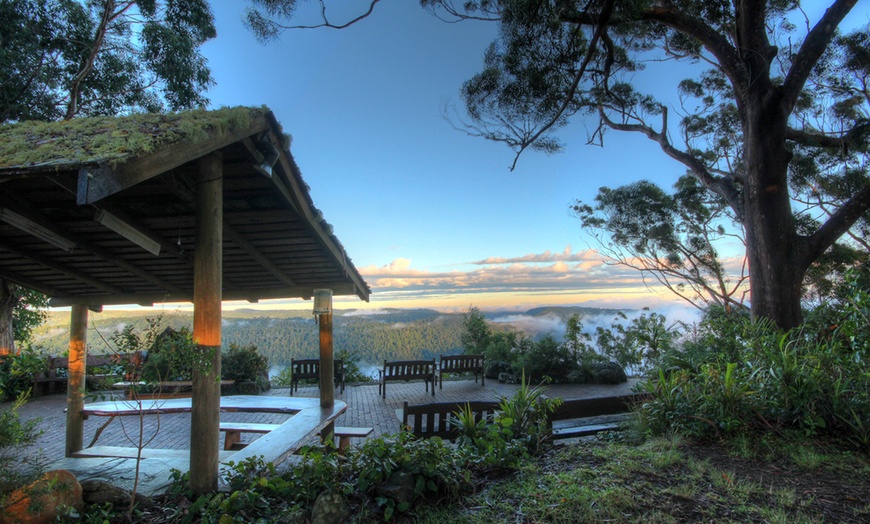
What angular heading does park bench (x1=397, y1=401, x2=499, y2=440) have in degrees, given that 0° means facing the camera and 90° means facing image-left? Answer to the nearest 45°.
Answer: approximately 180°

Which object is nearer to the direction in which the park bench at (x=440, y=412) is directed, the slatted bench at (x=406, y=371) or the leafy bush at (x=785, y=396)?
the slatted bench

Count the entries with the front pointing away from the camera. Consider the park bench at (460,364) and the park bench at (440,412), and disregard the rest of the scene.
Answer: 2

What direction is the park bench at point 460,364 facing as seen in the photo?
away from the camera

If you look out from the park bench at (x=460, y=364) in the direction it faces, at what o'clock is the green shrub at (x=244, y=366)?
The green shrub is roughly at 9 o'clock from the park bench.

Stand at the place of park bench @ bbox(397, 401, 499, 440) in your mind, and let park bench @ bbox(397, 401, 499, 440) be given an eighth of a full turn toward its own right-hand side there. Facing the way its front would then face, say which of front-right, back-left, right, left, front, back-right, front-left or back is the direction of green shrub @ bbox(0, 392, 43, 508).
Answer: back

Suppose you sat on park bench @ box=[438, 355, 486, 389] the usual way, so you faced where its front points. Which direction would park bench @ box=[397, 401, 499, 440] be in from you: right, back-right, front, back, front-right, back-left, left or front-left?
back
